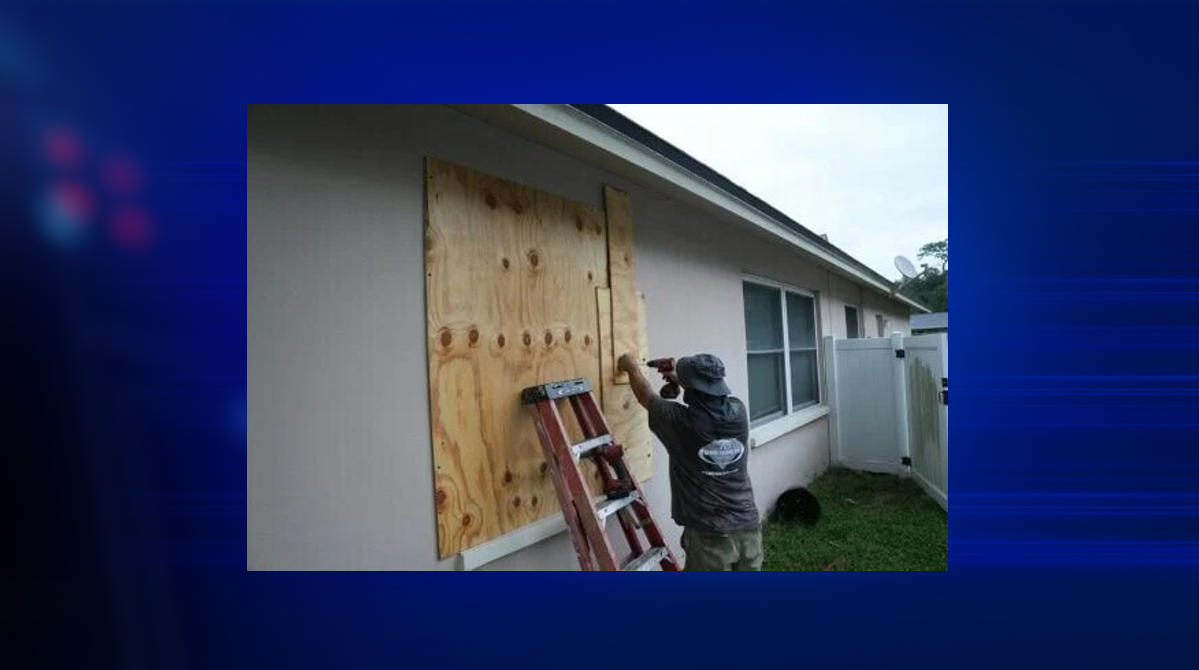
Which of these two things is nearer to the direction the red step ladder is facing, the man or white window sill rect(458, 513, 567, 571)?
the man

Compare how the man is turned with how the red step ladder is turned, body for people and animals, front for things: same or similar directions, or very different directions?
very different directions

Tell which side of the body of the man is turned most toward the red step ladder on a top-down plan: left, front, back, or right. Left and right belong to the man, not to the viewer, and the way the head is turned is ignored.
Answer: left

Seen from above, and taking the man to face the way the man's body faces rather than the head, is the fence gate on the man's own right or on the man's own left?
on the man's own right

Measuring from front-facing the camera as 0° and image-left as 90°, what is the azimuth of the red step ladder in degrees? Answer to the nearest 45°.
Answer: approximately 315°

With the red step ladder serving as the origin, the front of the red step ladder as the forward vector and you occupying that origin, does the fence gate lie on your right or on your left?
on your left

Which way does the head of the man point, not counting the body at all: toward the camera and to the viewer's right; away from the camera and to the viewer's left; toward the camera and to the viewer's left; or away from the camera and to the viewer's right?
away from the camera and to the viewer's left

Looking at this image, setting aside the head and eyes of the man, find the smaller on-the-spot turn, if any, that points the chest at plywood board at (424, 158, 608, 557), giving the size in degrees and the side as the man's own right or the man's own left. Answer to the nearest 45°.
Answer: approximately 90° to the man's own left

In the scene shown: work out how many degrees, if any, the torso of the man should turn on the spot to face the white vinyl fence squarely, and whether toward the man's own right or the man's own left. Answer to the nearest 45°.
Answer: approximately 90° to the man's own right

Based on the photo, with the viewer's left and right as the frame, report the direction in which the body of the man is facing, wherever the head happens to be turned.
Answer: facing away from the viewer and to the left of the viewer
